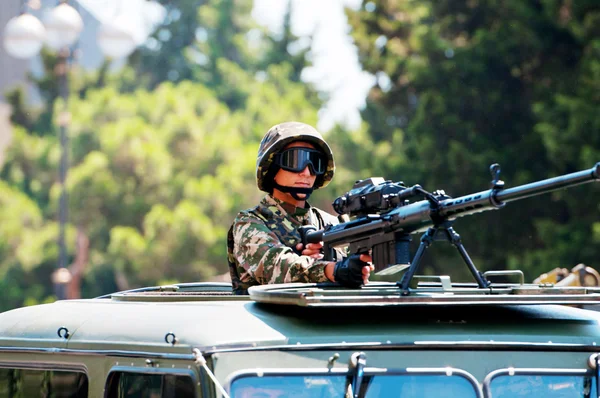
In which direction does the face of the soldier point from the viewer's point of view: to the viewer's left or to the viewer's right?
to the viewer's right

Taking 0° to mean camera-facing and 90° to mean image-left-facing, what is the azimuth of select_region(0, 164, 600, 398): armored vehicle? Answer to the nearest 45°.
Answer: approximately 315°

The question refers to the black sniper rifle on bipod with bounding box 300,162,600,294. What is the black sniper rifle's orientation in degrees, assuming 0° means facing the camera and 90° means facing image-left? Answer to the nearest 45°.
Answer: approximately 315°
